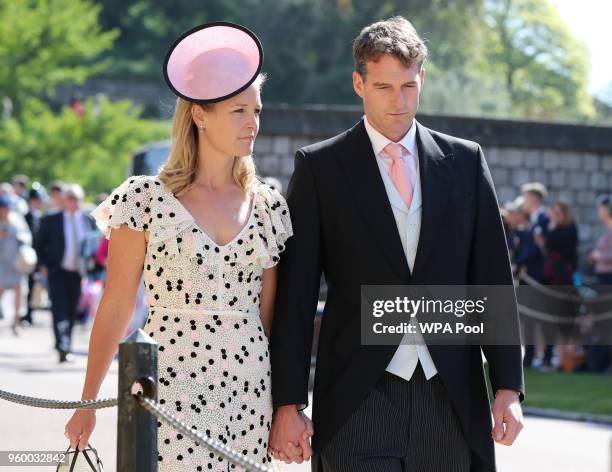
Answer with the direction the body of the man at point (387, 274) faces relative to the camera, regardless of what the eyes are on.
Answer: toward the camera

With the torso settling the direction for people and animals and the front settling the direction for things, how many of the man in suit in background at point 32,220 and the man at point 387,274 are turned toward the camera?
2

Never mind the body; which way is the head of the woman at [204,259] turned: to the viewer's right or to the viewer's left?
to the viewer's right

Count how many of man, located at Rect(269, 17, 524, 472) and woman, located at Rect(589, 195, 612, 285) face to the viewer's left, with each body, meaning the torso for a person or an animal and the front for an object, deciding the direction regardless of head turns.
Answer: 1

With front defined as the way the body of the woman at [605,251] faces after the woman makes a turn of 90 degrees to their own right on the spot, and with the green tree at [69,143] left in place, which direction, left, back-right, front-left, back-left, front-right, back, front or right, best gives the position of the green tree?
front-left

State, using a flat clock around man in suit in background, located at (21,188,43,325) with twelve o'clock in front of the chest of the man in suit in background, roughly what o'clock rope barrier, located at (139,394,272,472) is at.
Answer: The rope barrier is roughly at 12 o'clock from the man in suit in background.

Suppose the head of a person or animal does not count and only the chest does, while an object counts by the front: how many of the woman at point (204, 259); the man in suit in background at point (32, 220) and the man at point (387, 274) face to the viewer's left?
0

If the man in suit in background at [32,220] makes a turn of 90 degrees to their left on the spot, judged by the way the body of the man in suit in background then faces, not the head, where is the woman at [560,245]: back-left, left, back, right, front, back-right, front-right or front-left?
front-right

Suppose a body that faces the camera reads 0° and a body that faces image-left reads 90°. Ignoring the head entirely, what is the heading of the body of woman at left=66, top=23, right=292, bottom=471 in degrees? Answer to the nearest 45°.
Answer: approximately 315°

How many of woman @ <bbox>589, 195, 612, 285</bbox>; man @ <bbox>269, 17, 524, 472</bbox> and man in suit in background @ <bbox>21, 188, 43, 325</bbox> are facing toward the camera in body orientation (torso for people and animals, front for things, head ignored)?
2

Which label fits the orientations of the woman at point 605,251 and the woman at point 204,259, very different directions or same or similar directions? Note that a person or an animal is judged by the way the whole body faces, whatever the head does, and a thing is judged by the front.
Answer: very different directions

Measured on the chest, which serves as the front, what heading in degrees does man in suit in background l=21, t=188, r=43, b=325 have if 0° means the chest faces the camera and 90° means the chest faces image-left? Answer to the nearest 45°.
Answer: approximately 0°
